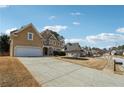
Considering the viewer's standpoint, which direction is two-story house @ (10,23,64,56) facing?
facing the viewer and to the right of the viewer
